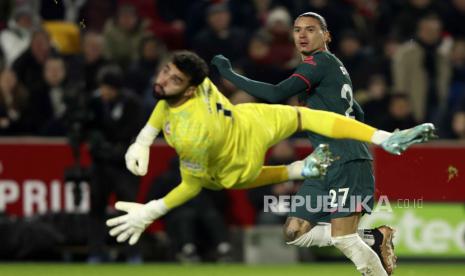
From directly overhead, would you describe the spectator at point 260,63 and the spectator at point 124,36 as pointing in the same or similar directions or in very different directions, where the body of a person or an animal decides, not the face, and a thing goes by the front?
same or similar directions

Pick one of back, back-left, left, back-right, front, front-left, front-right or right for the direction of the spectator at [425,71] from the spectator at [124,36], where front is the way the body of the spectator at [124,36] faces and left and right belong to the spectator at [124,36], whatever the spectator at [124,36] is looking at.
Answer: left

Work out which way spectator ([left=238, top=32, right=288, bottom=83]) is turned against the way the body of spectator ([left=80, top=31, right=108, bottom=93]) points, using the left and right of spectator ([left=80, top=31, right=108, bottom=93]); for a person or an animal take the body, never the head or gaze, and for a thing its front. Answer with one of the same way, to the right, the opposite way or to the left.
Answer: the same way

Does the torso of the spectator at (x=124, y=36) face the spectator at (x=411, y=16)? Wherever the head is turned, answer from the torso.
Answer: no

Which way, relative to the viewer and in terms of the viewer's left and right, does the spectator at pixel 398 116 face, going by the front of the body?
facing the viewer

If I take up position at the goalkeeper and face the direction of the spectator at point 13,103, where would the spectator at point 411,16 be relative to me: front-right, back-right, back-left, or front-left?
front-right

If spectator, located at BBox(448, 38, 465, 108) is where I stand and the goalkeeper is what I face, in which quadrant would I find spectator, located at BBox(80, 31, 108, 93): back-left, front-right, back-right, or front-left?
front-right

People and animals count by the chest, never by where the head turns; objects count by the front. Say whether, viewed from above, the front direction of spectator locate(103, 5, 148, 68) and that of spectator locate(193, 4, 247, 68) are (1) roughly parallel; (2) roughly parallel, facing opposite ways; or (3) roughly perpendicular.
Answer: roughly parallel

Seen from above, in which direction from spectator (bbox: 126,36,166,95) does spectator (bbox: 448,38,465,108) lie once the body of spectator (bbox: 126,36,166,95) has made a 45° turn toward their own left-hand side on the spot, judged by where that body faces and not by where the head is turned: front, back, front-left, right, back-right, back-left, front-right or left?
front-left

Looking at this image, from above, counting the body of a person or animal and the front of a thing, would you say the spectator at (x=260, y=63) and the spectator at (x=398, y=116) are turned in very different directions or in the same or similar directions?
same or similar directions

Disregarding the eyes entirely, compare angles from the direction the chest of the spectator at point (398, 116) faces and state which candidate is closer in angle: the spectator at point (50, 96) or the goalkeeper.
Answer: the goalkeeper

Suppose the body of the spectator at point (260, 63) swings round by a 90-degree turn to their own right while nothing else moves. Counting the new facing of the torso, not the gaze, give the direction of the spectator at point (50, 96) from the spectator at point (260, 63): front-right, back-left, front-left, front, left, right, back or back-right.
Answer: front

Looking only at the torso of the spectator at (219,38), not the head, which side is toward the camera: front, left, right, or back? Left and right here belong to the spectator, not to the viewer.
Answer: front

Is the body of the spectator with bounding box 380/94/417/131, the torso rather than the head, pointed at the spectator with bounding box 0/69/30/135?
no

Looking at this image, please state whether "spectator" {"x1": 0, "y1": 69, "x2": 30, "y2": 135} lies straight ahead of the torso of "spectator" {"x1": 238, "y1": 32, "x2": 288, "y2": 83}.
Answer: no

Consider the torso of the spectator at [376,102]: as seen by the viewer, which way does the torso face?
toward the camera
